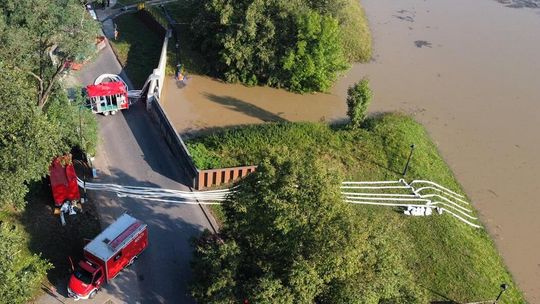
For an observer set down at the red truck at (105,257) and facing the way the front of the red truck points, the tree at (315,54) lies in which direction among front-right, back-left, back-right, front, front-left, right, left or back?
back

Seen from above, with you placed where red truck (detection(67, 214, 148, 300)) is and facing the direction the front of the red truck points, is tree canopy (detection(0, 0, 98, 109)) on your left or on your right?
on your right

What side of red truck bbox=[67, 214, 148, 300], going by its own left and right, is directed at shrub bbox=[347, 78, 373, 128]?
back

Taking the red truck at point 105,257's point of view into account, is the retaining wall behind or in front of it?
behind

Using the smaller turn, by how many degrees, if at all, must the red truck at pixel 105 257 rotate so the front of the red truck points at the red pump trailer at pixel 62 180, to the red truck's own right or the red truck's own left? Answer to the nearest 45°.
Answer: approximately 135° to the red truck's own right

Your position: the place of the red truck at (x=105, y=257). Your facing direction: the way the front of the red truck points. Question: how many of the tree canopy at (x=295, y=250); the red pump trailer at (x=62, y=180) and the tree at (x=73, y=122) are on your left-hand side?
1

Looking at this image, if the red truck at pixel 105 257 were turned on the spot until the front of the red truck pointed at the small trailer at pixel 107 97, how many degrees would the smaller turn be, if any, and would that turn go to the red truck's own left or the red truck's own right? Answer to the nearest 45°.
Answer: approximately 135° to the red truck's own right

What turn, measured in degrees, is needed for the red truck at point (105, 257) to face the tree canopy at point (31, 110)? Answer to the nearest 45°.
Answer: approximately 135° to its right

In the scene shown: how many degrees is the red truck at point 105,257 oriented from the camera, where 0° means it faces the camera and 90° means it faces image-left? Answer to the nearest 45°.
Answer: approximately 45°
